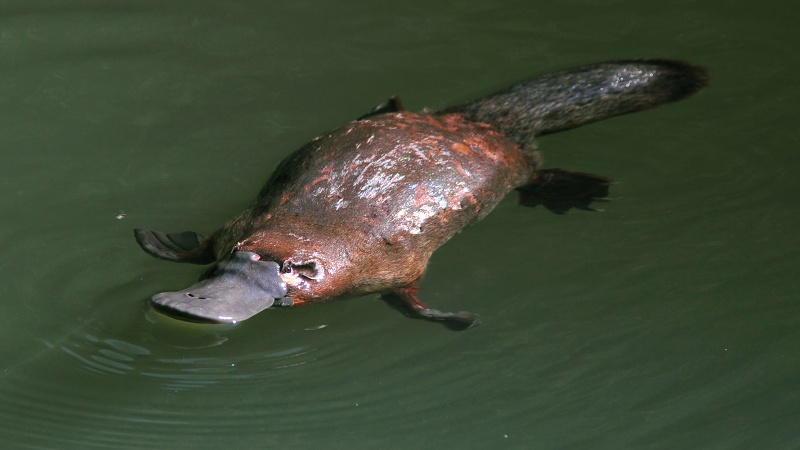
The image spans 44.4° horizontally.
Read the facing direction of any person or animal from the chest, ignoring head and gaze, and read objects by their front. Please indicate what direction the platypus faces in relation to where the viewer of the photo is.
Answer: facing the viewer and to the left of the viewer
